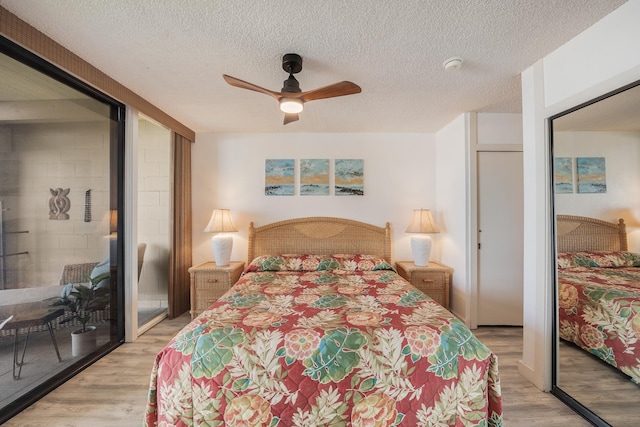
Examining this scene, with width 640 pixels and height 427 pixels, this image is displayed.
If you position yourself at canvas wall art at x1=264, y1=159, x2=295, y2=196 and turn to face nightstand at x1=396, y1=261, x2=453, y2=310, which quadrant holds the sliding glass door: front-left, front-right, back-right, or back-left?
back-right

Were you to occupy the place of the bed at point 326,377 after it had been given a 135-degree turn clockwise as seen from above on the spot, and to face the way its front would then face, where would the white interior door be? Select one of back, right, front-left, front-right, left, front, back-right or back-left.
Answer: right

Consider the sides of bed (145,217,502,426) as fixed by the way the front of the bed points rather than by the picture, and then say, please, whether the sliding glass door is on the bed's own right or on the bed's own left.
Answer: on the bed's own right

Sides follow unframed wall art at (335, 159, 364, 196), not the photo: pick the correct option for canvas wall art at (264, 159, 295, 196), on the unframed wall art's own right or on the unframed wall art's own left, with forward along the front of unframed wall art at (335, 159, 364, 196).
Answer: on the unframed wall art's own right

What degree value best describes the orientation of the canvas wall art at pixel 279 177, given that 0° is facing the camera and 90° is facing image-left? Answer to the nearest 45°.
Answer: approximately 0°

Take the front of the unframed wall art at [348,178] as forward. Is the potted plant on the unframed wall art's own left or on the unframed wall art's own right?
on the unframed wall art's own right

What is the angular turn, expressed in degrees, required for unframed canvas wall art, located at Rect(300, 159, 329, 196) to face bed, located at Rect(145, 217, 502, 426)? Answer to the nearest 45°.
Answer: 0° — it already faces it
